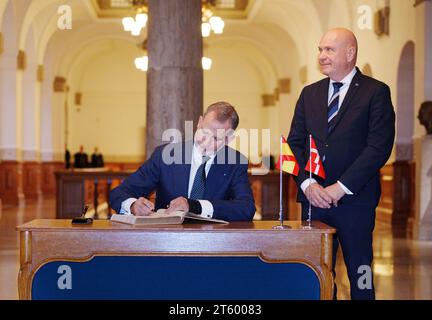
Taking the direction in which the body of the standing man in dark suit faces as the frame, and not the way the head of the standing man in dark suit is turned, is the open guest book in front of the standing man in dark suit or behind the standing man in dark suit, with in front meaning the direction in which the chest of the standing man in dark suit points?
in front

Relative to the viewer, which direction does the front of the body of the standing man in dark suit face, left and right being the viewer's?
facing the viewer and to the left of the viewer

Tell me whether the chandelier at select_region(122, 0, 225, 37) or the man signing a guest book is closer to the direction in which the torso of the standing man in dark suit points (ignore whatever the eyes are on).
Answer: the man signing a guest book

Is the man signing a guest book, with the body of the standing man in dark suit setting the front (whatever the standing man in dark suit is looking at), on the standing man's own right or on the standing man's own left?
on the standing man's own right

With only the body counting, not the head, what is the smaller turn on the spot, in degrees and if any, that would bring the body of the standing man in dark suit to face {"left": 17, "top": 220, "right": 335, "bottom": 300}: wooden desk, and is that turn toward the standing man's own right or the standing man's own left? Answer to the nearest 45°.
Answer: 0° — they already face it

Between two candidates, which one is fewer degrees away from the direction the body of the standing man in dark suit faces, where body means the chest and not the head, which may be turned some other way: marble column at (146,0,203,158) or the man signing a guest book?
the man signing a guest book

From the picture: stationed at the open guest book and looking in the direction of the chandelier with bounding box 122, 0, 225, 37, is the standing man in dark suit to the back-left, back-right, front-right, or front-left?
front-right

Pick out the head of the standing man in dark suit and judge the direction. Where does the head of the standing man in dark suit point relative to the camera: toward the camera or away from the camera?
toward the camera
